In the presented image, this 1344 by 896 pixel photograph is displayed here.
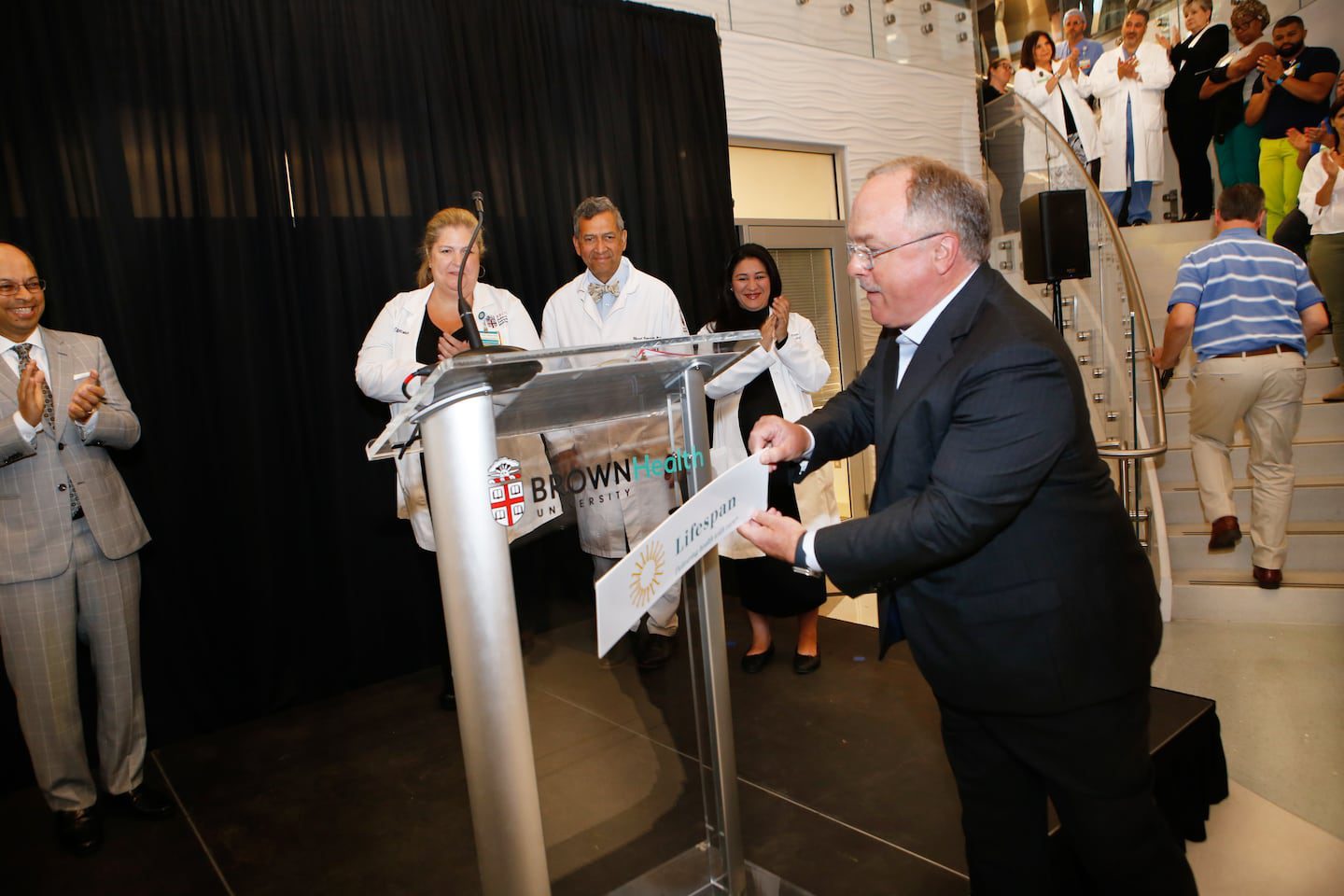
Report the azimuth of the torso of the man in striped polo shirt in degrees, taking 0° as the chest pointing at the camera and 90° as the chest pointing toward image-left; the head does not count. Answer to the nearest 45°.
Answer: approximately 180°

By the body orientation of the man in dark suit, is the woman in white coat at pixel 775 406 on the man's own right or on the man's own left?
on the man's own right

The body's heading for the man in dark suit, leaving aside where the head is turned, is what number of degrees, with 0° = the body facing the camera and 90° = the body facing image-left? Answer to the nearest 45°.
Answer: approximately 90°

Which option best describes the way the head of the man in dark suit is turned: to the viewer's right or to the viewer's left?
to the viewer's left

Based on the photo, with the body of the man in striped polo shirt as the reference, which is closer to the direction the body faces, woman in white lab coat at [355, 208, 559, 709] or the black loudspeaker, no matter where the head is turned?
the black loudspeaker

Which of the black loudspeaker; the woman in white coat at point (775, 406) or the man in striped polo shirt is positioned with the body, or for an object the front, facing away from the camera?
the man in striped polo shirt

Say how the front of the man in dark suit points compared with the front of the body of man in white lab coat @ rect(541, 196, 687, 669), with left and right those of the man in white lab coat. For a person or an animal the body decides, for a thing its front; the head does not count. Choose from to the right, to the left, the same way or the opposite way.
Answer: to the right

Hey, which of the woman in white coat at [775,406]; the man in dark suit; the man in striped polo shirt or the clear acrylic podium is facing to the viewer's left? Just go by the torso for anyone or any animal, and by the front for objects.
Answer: the man in dark suit

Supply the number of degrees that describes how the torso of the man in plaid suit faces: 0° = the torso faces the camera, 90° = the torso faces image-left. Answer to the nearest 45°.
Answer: approximately 0°

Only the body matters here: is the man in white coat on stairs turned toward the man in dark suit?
yes

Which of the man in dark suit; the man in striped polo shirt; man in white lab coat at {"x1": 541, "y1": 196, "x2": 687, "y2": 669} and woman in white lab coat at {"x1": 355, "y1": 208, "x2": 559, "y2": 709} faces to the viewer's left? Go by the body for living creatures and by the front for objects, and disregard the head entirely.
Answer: the man in dark suit

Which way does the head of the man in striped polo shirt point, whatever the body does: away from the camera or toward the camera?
away from the camera
